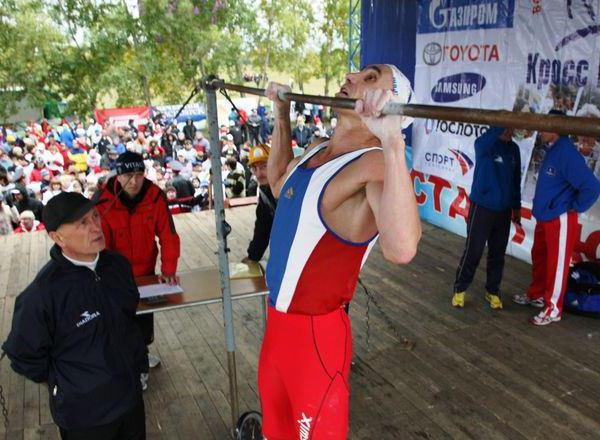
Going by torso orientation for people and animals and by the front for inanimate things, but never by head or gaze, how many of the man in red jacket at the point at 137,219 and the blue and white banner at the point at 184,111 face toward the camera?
2

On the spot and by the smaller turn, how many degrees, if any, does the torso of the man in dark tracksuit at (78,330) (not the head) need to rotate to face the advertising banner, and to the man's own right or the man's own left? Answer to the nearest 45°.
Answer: approximately 90° to the man's own left

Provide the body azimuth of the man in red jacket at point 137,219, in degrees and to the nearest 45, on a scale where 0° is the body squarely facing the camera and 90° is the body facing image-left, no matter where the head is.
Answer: approximately 0°

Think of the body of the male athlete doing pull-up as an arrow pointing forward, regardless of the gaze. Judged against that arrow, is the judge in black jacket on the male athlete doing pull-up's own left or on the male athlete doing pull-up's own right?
on the male athlete doing pull-up's own right

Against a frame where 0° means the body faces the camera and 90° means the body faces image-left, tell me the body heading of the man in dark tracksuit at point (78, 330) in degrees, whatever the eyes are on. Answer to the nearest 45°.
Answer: approximately 315°

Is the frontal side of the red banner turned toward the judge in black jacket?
yes

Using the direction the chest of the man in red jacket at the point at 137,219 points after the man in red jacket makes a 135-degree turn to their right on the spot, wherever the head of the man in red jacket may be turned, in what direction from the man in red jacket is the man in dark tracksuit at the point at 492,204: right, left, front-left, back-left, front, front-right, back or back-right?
back-right

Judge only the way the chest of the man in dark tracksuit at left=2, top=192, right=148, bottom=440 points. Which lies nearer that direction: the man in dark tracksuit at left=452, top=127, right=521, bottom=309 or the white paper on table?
the man in dark tracksuit
